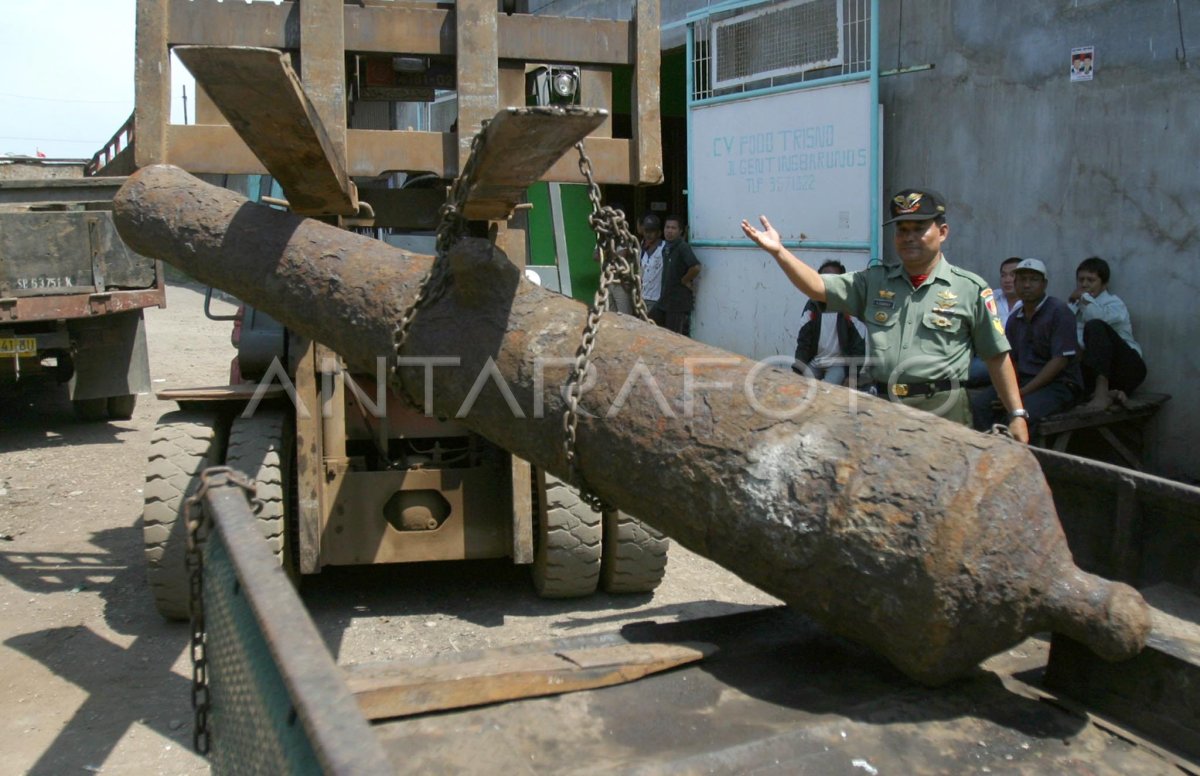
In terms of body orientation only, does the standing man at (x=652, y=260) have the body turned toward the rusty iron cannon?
yes

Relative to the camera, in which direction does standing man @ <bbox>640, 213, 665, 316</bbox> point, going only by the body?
toward the camera

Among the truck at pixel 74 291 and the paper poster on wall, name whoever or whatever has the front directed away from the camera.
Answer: the truck

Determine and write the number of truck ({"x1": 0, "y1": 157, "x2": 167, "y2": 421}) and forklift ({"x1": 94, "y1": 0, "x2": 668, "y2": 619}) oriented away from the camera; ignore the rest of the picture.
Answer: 1

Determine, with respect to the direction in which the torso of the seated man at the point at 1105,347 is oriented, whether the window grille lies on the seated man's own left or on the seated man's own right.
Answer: on the seated man's own right

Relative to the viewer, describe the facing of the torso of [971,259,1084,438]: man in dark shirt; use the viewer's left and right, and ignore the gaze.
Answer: facing the viewer and to the left of the viewer

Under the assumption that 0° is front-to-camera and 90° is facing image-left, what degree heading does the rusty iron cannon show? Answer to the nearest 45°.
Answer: approximately 135°

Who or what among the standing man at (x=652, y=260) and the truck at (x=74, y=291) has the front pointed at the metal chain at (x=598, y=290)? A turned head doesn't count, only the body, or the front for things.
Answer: the standing man

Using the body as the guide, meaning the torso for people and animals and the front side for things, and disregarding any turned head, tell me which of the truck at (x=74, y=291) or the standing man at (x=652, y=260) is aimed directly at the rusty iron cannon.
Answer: the standing man

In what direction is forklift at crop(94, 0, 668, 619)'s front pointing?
toward the camera

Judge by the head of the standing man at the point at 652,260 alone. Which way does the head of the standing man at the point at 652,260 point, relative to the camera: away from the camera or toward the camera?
toward the camera

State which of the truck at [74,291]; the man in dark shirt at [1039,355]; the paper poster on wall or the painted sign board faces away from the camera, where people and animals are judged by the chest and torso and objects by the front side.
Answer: the truck

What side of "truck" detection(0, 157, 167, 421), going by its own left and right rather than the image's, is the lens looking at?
back
